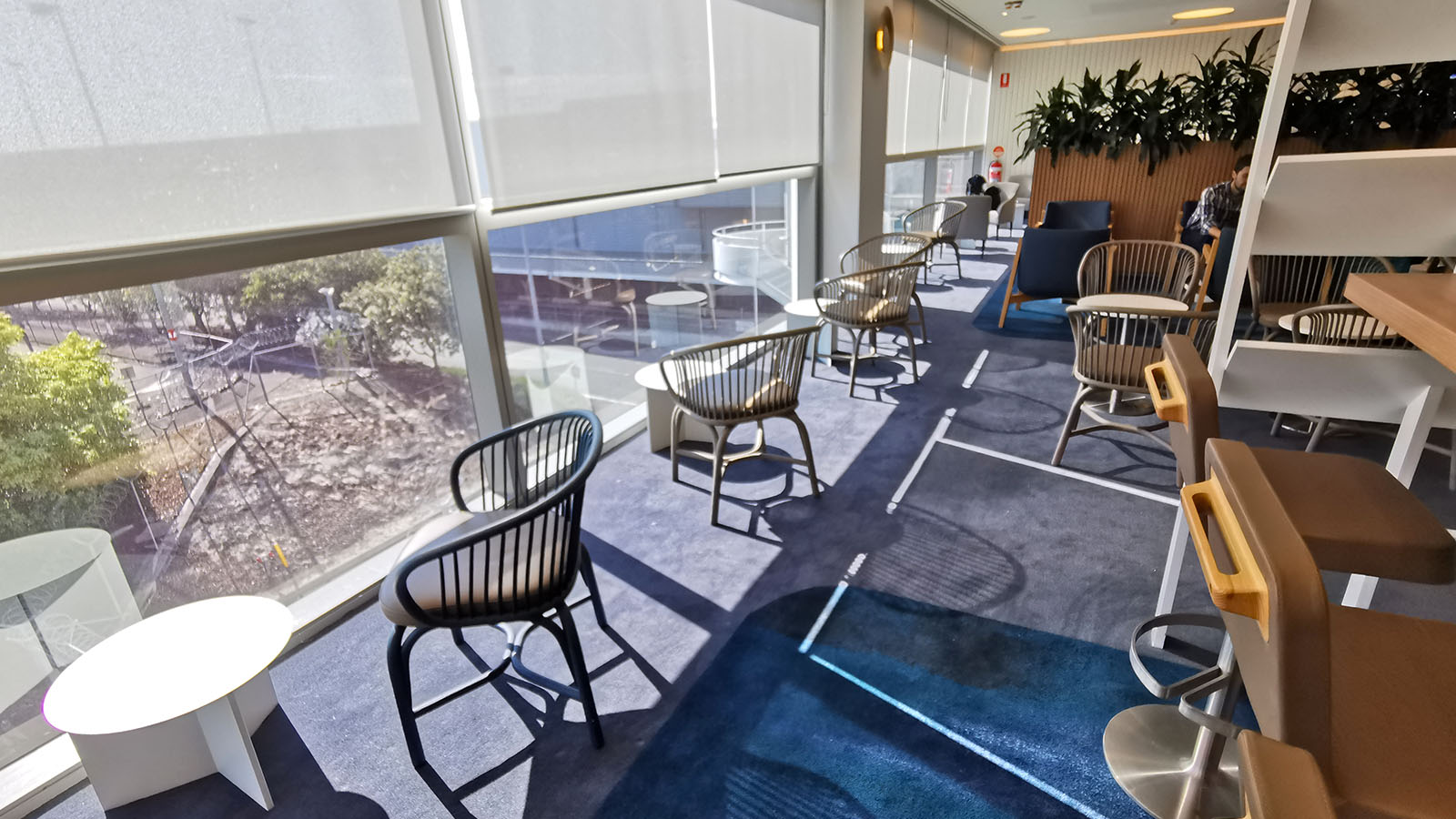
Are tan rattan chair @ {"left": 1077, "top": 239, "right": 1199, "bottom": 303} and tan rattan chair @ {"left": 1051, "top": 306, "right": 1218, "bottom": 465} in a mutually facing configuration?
yes

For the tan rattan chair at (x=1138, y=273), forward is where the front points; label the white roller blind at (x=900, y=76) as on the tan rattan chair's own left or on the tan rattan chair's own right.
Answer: on the tan rattan chair's own right

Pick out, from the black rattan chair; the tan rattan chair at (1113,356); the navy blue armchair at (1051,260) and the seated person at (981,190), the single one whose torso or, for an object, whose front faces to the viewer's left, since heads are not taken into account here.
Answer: the black rattan chair

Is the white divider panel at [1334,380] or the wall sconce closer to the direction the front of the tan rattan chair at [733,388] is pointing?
the wall sconce

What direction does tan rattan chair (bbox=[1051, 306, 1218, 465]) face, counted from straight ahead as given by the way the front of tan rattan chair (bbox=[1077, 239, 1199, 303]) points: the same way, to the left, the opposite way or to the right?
the opposite way

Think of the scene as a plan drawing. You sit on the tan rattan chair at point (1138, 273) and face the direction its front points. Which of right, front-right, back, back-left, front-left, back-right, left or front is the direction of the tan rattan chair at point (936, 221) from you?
back-right

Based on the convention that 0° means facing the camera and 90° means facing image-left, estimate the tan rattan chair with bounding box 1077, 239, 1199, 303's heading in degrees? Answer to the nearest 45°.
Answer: approximately 0°

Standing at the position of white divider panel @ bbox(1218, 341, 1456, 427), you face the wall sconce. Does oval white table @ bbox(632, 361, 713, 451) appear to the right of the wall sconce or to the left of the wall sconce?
left

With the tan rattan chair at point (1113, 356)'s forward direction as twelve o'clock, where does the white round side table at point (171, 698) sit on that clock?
The white round side table is roughly at 7 o'clock from the tan rattan chair.

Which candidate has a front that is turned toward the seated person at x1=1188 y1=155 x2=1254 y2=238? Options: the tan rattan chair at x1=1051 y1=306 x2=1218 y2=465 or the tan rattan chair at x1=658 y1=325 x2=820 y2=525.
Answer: the tan rattan chair at x1=1051 y1=306 x2=1218 y2=465

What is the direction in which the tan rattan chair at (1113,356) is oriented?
away from the camera
